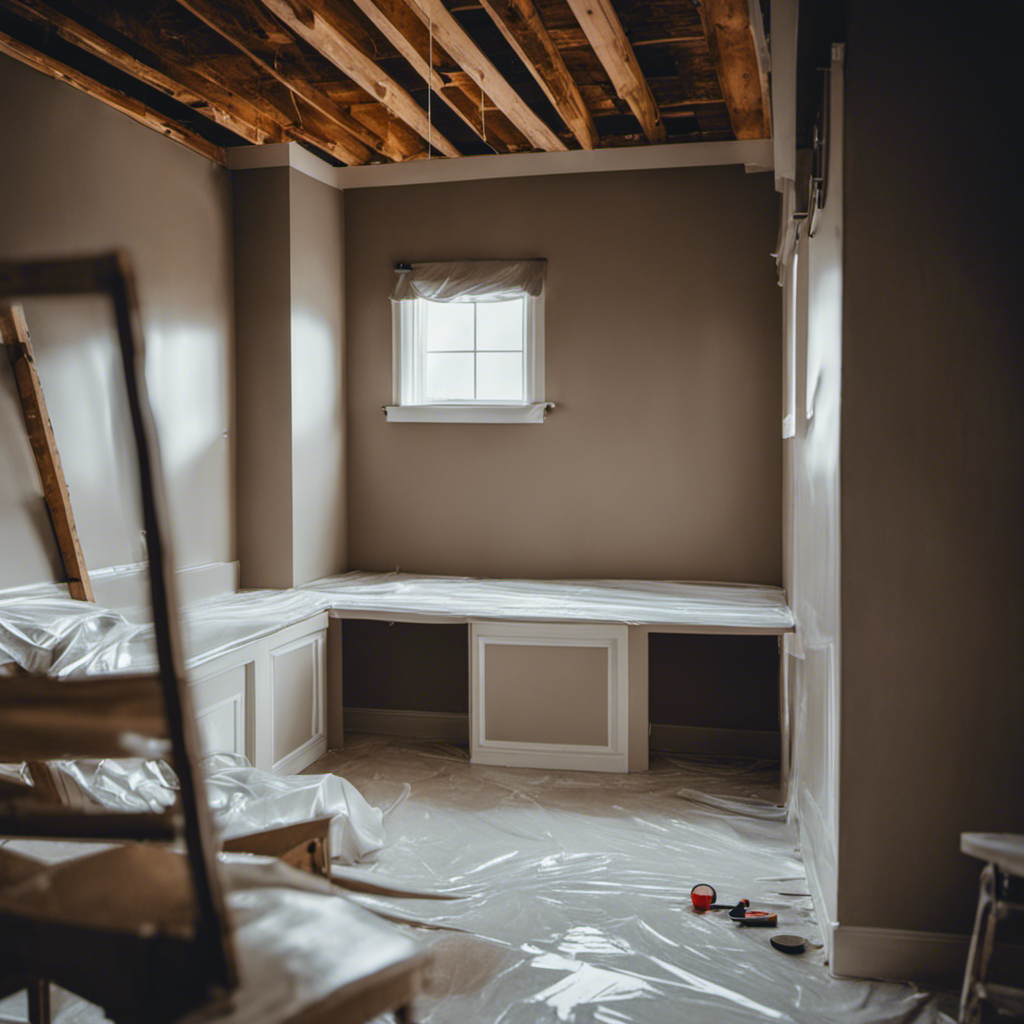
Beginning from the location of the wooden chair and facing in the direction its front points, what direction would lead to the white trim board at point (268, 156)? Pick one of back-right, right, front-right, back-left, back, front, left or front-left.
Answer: front-left

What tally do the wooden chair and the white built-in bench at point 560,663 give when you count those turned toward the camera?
1

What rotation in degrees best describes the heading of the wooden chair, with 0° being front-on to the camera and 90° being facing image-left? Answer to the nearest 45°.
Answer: approximately 225°

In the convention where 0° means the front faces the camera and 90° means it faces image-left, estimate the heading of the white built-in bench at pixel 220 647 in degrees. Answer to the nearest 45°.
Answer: approximately 315°

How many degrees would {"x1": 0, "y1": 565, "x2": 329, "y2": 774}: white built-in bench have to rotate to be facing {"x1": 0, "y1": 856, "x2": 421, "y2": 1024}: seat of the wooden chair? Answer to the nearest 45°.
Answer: approximately 45° to its right

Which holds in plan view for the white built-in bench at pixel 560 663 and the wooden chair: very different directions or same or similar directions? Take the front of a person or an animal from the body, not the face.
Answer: very different directions

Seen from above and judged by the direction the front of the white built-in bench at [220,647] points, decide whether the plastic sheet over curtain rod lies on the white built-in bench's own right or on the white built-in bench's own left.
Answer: on the white built-in bench's own left

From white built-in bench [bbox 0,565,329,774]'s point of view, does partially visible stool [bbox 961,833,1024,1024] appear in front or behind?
in front
